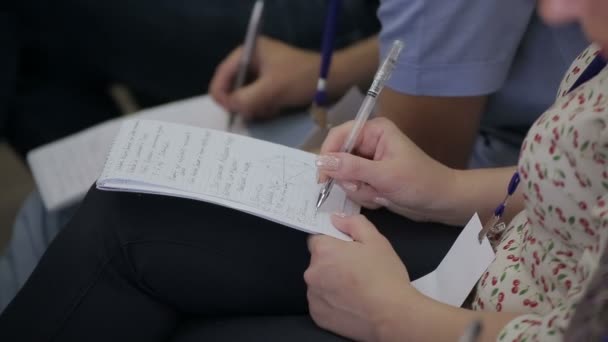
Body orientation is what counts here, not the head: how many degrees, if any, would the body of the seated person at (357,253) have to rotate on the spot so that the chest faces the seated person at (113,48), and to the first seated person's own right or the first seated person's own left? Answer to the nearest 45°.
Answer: approximately 45° to the first seated person's own right

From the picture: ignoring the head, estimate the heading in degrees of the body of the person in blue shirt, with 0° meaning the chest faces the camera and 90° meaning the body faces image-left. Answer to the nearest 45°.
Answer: approximately 90°

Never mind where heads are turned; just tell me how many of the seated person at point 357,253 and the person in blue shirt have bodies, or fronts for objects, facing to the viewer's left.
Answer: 2

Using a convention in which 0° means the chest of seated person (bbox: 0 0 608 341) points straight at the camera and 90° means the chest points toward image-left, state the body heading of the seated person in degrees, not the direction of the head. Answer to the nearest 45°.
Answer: approximately 90°

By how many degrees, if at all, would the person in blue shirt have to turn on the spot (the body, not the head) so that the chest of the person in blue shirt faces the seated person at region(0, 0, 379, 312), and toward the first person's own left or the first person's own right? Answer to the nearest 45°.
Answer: approximately 45° to the first person's own right

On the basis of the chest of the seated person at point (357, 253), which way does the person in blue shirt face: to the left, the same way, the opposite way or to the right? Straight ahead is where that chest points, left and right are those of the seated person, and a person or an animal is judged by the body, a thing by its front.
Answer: the same way
